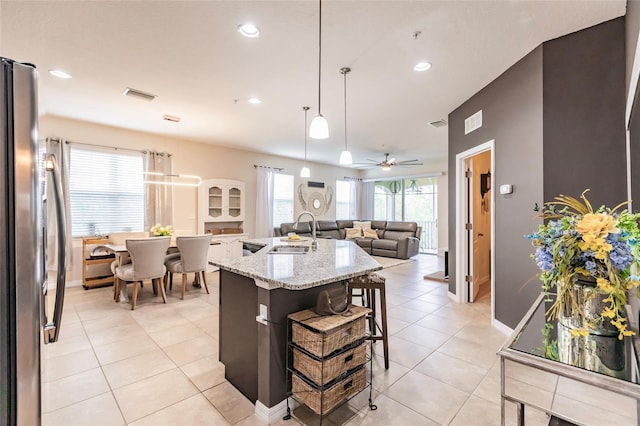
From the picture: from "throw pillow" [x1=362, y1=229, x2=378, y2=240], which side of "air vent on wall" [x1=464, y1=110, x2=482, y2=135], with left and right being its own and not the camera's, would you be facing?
right

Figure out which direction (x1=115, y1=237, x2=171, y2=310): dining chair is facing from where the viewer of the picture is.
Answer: facing away from the viewer and to the left of the viewer

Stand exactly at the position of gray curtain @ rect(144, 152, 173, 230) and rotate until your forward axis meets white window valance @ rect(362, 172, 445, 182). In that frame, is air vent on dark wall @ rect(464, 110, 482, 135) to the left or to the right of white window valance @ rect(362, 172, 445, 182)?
right

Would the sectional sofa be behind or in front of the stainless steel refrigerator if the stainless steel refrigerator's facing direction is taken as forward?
in front

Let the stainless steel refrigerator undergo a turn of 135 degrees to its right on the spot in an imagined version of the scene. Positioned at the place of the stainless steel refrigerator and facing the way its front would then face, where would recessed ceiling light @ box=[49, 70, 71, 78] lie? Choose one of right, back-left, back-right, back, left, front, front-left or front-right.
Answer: back-right

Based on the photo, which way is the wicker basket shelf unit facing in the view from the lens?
facing the viewer and to the right of the viewer

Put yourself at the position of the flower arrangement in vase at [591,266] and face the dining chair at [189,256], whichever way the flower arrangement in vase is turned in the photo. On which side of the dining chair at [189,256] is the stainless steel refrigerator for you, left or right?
left

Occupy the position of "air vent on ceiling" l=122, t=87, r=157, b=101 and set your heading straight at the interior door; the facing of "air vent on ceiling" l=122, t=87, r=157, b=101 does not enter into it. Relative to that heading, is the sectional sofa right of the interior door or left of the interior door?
left

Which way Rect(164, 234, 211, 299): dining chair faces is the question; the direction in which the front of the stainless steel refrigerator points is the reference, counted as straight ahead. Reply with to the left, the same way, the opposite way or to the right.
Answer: to the left

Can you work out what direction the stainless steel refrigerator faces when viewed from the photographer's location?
facing to the right of the viewer

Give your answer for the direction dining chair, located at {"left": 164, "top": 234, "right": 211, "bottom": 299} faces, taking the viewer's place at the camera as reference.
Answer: facing away from the viewer and to the left of the viewer

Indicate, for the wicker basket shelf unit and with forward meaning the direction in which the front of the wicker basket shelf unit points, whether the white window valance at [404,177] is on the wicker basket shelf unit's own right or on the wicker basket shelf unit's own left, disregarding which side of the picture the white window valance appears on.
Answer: on the wicker basket shelf unit's own left

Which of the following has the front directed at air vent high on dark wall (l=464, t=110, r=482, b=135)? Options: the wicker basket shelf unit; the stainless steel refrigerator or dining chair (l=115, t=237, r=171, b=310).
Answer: the stainless steel refrigerator

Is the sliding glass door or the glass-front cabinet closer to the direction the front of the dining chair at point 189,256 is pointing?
the glass-front cabinet
